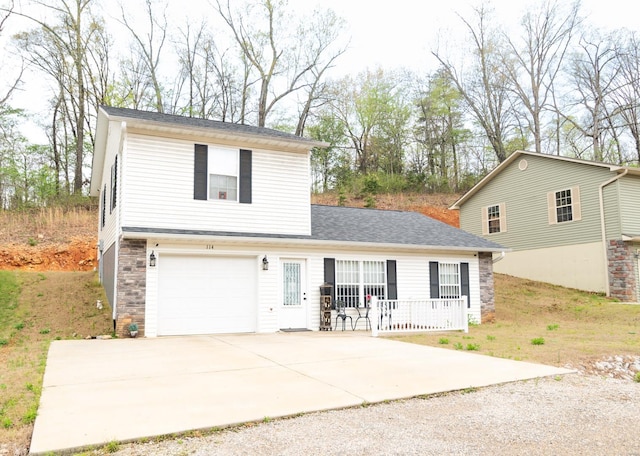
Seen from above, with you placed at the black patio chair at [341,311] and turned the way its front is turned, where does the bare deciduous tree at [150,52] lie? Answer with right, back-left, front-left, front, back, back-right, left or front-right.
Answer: back

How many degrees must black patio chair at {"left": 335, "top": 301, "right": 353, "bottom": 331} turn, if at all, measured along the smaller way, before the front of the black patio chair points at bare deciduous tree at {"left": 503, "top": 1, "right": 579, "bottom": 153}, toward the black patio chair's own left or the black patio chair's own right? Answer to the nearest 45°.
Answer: approximately 90° to the black patio chair's own left

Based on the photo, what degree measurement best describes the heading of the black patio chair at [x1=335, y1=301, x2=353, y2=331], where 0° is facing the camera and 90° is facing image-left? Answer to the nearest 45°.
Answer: approximately 315°

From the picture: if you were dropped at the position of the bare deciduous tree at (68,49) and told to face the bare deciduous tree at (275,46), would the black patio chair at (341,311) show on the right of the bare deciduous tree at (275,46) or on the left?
right

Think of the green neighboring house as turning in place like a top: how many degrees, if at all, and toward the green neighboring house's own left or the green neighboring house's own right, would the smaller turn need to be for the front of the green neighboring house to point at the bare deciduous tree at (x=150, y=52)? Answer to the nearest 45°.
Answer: approximately 135° to the green neighboring house's own right

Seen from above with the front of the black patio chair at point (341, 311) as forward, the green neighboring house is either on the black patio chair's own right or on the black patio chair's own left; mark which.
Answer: on the black patio chair's own left

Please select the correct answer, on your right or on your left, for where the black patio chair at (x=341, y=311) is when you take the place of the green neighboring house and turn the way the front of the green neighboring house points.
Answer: on your right

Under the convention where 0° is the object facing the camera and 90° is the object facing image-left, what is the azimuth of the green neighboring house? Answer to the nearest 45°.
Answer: approximately 315°

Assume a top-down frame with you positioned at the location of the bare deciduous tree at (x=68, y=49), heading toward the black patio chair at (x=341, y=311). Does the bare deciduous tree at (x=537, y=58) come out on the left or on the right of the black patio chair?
left

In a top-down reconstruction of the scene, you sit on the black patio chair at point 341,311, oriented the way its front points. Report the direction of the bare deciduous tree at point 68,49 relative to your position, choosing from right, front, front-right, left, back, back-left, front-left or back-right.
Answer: back
